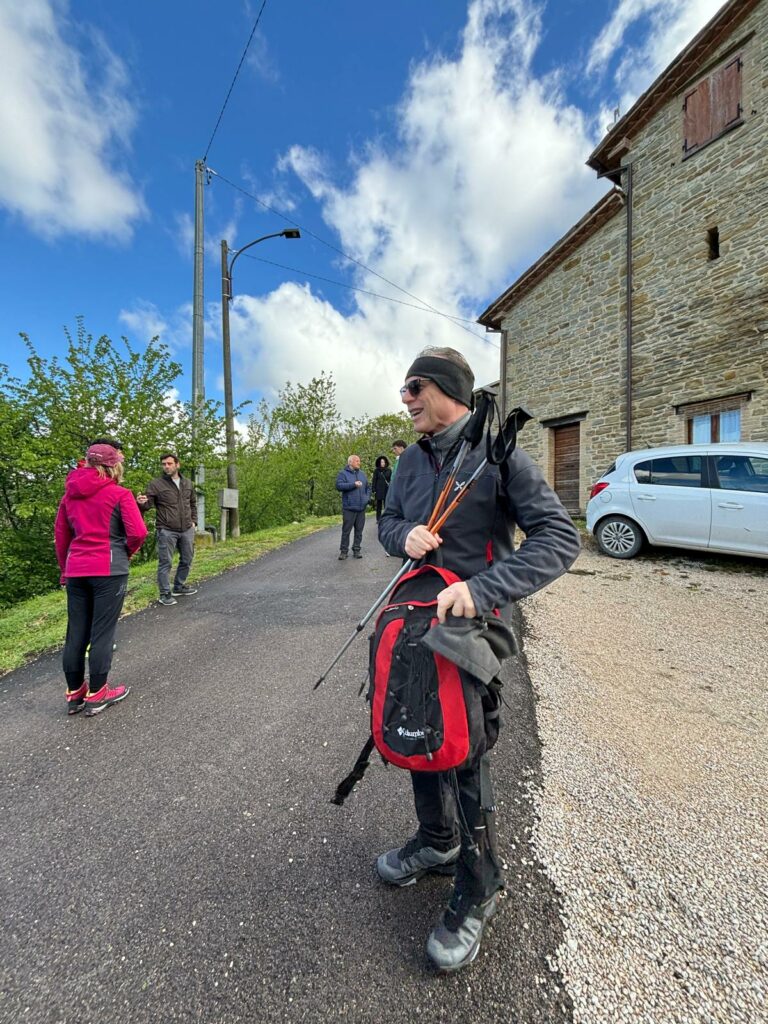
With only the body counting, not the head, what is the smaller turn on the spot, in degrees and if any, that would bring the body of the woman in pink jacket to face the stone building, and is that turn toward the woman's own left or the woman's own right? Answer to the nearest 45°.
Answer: approximately 45° to the woman's own right

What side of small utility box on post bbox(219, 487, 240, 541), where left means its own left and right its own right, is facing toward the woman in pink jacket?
front

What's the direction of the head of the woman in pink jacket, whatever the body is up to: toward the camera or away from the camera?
away from the camera

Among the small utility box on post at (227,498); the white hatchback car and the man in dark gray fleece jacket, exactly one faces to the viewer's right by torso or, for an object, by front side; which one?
the white hatchback car

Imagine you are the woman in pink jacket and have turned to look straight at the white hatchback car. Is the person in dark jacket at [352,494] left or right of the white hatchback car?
left

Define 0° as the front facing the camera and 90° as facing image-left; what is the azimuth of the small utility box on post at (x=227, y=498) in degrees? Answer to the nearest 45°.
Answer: approximately 0°

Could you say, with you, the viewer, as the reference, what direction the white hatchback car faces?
facing to the right of the viewer

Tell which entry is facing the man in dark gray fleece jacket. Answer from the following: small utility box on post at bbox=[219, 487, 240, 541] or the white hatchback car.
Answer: the small utility box on post

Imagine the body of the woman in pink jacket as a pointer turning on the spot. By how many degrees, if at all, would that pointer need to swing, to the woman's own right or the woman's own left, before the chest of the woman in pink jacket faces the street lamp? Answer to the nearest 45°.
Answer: approximately 45° to the woman's own left

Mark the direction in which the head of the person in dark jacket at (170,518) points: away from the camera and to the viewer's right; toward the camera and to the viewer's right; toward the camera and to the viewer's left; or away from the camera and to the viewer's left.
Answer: toward the camera and to the viewer's left

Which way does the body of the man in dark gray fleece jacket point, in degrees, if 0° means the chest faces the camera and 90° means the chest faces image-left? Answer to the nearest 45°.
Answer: approximately 45°

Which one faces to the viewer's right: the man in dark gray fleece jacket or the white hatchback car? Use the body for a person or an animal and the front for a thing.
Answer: the white hatchback car

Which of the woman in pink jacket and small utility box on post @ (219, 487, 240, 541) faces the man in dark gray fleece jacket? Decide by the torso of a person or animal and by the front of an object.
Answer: the small utility box on post

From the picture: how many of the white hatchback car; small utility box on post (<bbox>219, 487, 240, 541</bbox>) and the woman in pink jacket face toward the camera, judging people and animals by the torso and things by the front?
1

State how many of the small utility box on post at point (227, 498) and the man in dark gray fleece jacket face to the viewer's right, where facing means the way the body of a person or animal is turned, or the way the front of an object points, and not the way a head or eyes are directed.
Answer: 0
